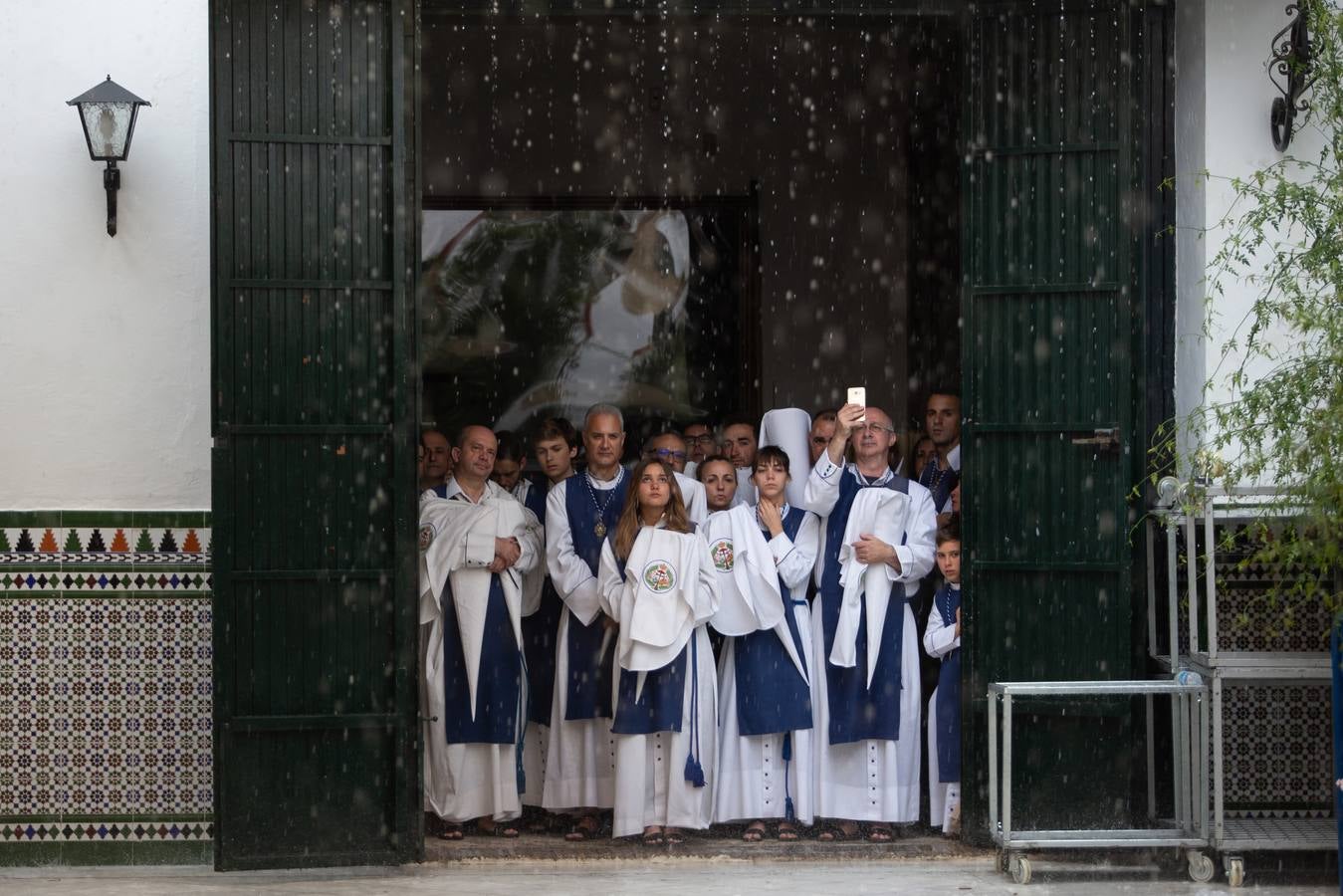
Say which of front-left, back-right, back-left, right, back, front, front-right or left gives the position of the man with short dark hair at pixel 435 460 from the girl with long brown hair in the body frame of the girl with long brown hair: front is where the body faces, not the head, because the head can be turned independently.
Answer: back-right

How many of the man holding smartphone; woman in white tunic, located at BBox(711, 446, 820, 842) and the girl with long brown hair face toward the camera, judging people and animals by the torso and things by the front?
3

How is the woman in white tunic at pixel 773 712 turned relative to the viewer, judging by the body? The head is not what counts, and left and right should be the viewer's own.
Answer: facing the viewer

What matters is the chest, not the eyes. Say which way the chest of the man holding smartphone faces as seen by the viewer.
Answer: toward the camera

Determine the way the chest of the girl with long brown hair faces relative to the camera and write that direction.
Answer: toward the camera

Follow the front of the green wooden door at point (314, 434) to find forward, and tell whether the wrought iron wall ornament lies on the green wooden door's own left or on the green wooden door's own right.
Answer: on the green wooden door's own left

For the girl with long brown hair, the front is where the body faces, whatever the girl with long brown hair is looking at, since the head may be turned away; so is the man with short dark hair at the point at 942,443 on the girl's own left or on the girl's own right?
on the girl's own left

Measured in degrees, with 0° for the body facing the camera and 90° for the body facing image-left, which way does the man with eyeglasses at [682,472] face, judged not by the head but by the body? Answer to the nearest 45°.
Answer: approximately 0°

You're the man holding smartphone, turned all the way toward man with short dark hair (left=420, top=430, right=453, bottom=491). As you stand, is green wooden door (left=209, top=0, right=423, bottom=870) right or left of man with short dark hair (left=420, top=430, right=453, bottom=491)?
left
